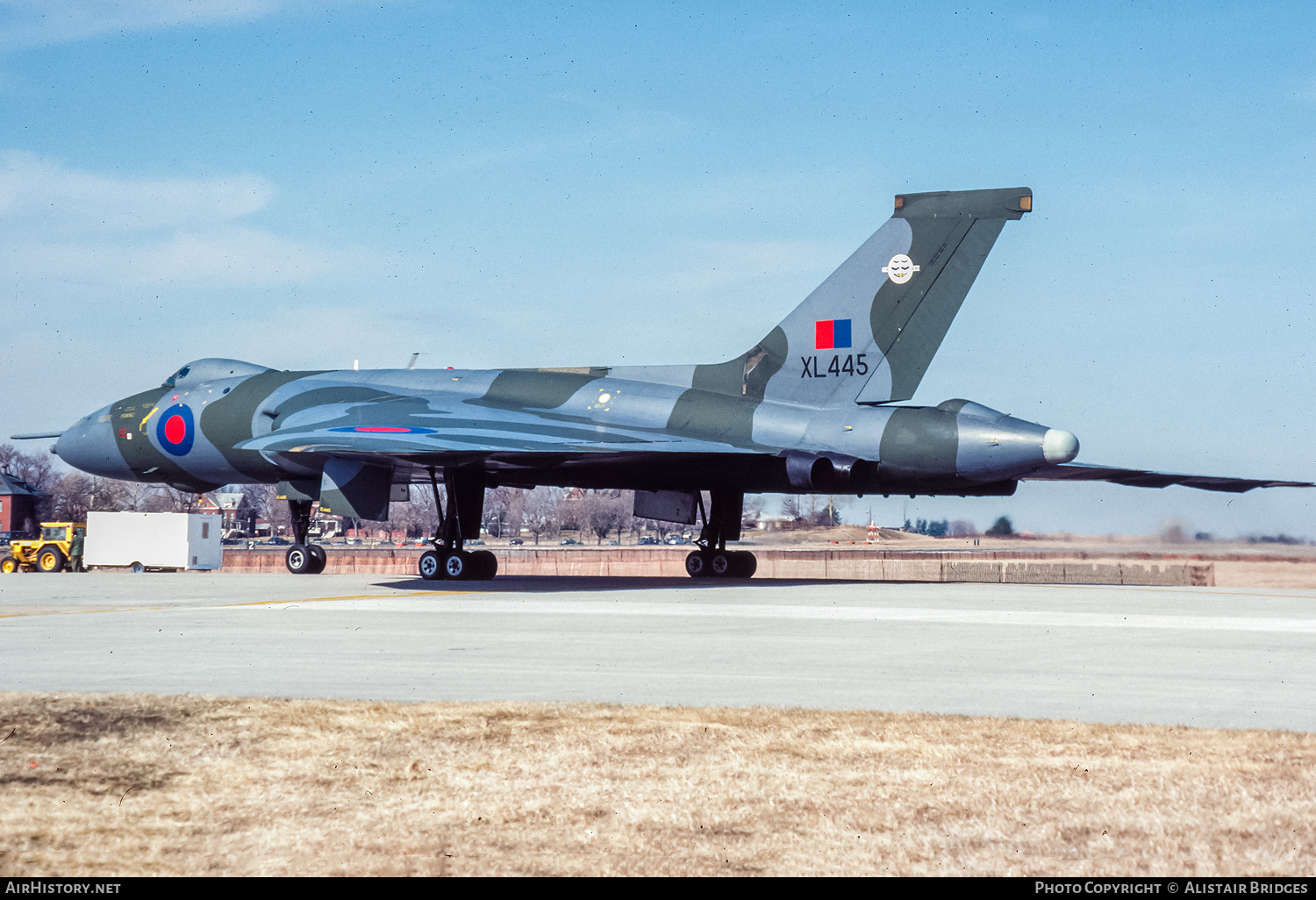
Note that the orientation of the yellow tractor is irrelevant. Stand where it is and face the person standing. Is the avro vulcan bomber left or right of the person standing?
right

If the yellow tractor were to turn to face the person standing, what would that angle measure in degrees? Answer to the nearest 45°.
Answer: approximately 135° to its left

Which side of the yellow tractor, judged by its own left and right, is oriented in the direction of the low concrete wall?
back

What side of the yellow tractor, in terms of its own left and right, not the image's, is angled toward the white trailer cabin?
back

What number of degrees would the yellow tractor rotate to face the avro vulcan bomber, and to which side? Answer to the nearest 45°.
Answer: approximately 135° to its left

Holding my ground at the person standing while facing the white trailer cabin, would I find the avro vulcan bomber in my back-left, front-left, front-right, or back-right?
front-right

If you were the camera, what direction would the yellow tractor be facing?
facing to the left of the viewer
